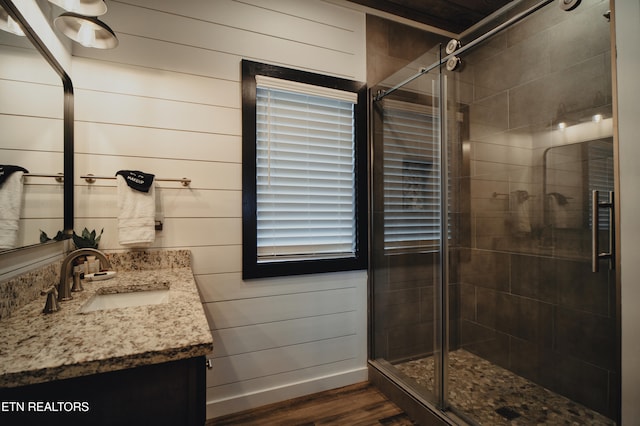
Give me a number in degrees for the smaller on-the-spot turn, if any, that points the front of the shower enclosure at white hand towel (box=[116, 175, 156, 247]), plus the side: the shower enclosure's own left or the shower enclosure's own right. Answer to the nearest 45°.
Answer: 0° — it already faces it

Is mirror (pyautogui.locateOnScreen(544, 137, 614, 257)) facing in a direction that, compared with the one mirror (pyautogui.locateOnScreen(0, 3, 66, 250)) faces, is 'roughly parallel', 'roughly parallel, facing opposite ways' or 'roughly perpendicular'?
roughly parallel, facing opposite ways

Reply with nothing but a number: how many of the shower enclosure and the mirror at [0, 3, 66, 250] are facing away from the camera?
0

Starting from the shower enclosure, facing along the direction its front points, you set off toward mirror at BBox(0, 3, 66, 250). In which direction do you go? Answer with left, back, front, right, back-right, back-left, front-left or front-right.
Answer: front

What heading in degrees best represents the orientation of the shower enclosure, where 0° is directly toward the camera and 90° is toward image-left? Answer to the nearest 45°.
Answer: approximately 45°

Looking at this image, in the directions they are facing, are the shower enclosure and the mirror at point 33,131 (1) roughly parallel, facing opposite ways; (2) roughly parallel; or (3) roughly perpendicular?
roughly parallel, facing opposite ways

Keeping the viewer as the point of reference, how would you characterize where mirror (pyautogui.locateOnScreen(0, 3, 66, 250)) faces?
facing the viewer and to the right of the viewer
